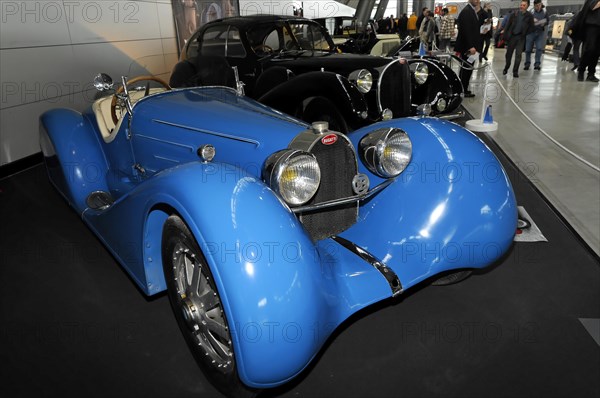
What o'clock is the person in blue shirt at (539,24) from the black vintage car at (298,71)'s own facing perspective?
The person in blue shirt is roughly at 9 o'clock from the black vintage car.

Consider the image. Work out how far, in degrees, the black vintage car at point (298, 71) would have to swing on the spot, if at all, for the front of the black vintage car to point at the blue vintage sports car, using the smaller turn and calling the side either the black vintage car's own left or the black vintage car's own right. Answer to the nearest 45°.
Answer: approximately 45° to the black vintage car's own right

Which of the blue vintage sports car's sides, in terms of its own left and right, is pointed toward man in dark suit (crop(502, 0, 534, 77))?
left

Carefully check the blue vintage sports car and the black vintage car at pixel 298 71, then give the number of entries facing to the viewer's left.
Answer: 0

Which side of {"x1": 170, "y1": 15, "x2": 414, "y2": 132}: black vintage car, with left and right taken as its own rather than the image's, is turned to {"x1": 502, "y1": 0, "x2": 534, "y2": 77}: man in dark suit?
left

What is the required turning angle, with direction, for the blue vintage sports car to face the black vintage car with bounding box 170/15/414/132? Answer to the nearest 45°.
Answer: approximately 135° to its left

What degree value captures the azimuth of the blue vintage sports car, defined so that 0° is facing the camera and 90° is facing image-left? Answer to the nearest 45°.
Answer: approximately 315°

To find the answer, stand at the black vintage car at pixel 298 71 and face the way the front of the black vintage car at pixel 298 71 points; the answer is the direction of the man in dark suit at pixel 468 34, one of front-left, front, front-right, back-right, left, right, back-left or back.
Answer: left

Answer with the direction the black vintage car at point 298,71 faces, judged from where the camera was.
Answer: facing the viewer and to the right of the viewer
